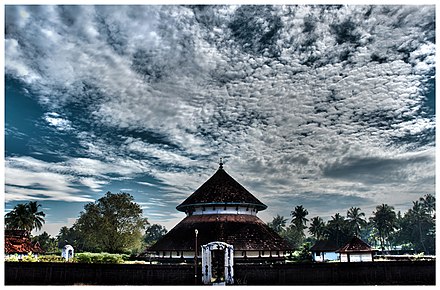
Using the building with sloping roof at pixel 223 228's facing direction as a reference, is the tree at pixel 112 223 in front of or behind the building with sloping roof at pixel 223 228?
behind

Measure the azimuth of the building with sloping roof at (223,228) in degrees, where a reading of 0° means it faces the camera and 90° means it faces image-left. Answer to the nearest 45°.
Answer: approximately 0°
